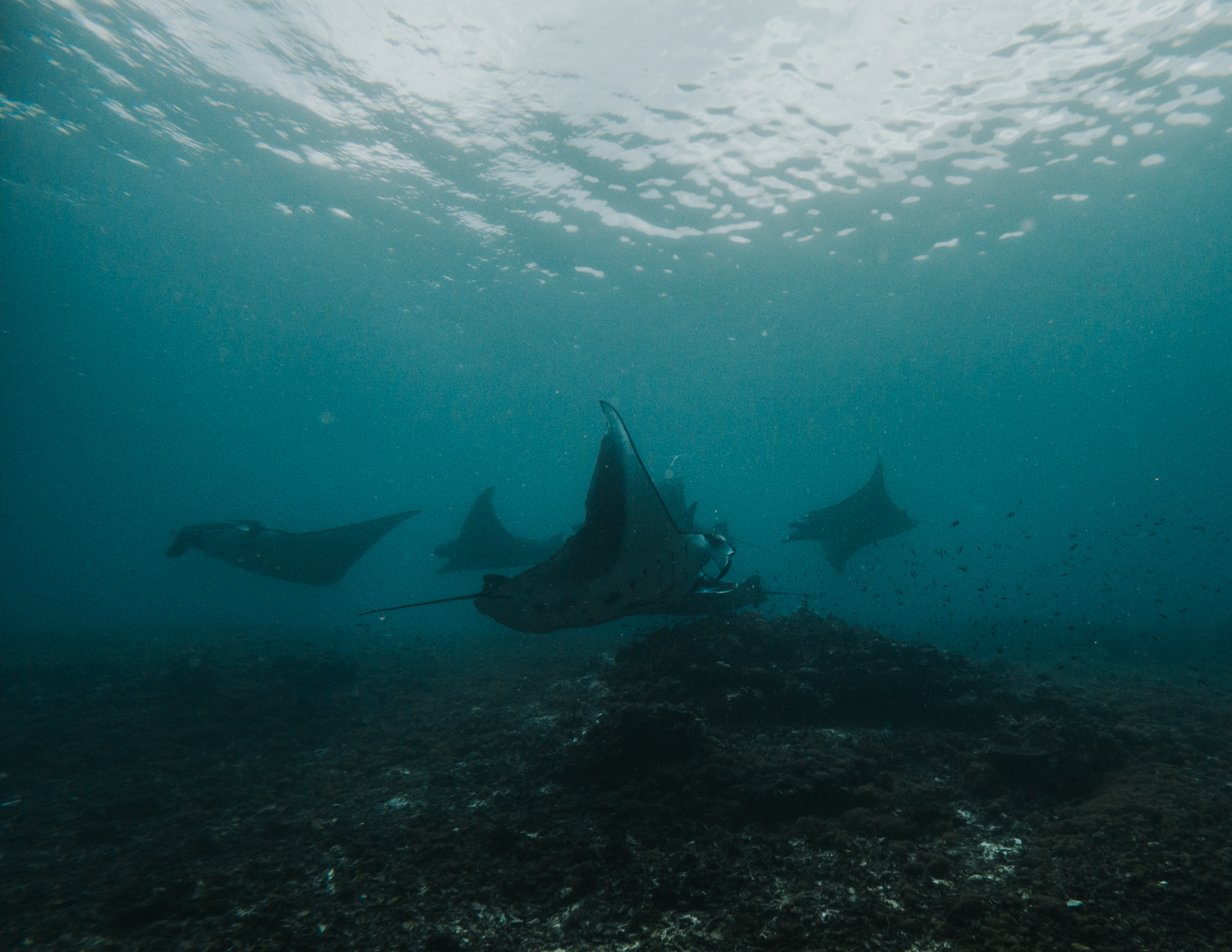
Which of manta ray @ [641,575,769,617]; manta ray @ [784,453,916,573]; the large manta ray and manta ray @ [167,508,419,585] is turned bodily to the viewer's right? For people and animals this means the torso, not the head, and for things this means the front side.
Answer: the large manta ray

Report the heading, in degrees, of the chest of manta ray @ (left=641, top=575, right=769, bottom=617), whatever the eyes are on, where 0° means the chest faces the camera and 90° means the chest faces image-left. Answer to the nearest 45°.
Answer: approximately 90°

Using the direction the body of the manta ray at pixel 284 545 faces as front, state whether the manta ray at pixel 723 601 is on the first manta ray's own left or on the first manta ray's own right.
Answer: on the first manta ray's own left

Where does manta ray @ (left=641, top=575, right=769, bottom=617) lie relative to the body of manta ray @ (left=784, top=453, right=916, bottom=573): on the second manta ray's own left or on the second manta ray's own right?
on the second manta ray's own left

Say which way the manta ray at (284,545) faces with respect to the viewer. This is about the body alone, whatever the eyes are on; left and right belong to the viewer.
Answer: facing to the left of the viewer

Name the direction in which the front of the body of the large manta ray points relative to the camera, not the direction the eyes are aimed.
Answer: to the viewer's right

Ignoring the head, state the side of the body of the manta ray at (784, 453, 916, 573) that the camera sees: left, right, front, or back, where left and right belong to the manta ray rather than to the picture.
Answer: left

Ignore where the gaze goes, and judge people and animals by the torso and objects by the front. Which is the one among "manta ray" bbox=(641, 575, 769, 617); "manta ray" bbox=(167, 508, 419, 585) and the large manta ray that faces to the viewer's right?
the large manta ray
